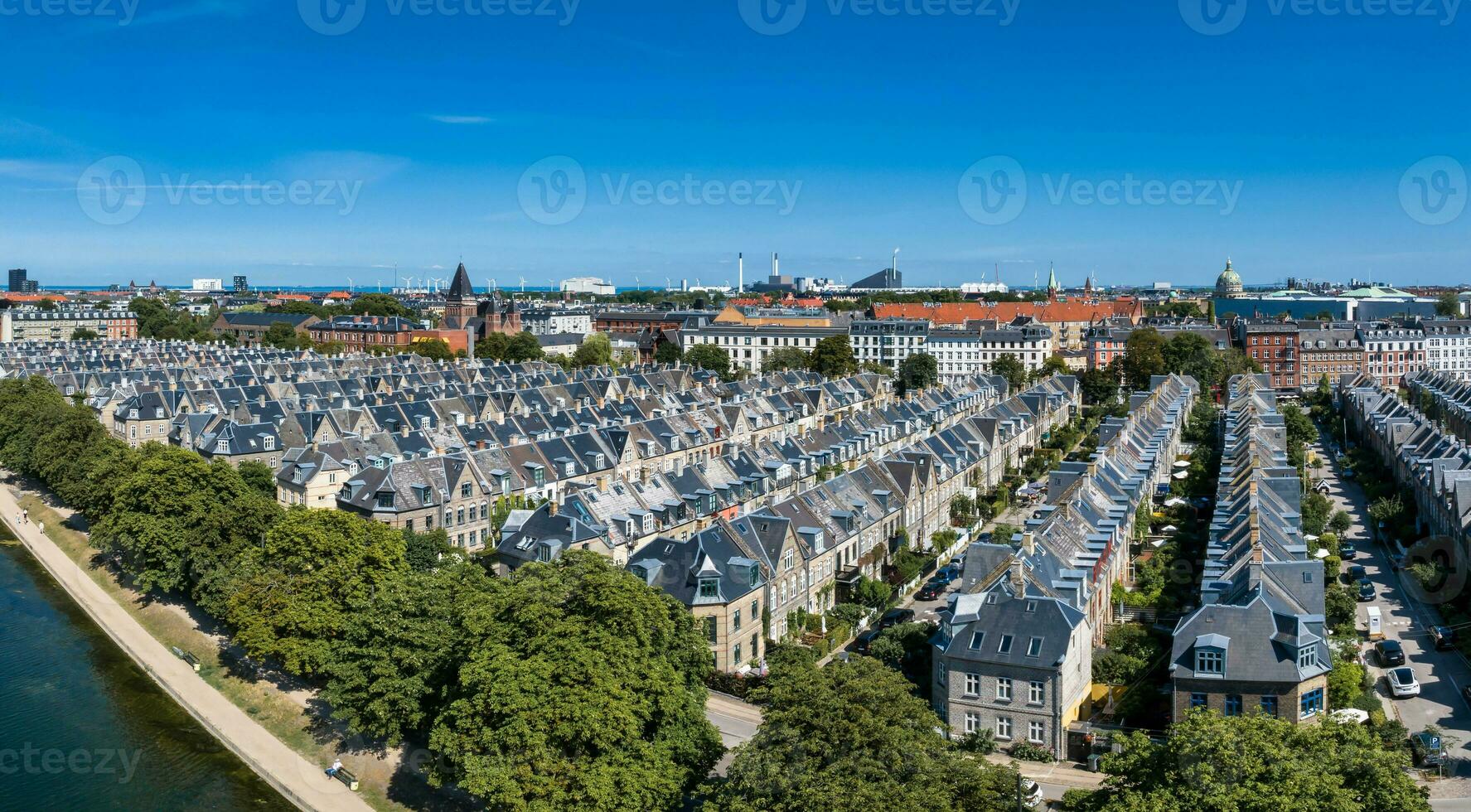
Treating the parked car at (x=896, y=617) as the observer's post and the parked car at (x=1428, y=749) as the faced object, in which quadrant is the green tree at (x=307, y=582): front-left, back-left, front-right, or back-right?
back-right

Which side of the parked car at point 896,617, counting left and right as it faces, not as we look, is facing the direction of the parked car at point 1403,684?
left

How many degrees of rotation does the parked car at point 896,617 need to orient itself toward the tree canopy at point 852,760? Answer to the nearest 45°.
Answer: approximately 45° to its left

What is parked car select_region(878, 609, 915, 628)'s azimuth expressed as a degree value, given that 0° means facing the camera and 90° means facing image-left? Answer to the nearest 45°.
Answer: approximately 45°

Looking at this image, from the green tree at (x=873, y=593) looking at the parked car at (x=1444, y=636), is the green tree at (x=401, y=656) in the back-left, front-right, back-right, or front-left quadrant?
back-right

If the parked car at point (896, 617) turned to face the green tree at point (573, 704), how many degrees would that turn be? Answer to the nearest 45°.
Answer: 0° — it already faces it

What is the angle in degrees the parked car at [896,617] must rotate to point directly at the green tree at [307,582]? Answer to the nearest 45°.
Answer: approximately 45° to its right
